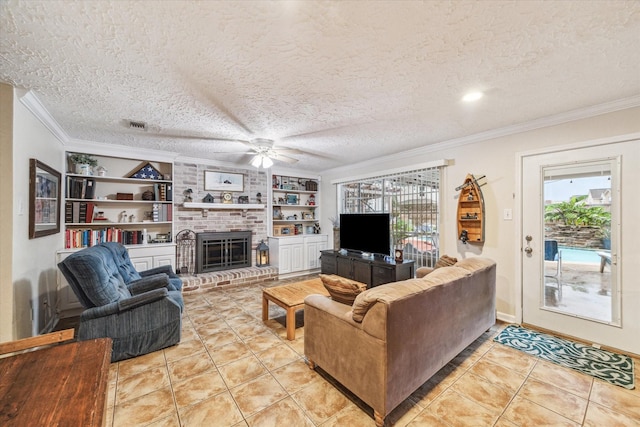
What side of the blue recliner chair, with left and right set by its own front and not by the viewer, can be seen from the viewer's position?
right

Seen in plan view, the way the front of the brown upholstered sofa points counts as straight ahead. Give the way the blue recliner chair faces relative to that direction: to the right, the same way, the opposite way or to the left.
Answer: to the right

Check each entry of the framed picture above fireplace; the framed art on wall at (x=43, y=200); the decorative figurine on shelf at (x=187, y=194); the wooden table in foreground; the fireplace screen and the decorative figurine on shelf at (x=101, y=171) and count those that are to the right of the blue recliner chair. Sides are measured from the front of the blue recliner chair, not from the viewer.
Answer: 1

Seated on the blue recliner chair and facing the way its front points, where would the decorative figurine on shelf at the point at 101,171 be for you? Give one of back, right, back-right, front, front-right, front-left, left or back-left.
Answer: left

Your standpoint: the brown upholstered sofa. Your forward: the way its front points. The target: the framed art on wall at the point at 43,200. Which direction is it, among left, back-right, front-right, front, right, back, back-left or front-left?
front-left

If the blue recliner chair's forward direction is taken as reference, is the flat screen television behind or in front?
in front

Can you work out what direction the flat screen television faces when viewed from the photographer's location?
facing the viewer and to the left of the viewer

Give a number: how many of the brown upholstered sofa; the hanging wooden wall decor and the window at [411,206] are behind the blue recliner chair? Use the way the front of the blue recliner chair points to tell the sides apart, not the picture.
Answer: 0

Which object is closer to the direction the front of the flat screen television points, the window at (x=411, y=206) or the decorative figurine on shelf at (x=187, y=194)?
the decorative figurine on shelf

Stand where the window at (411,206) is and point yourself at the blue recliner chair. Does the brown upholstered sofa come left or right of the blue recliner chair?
left

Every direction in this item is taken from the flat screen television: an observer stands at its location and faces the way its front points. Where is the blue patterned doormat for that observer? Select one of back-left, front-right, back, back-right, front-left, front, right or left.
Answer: left

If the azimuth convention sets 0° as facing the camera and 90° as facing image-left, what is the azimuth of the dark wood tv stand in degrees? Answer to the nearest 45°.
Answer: approximately 45°

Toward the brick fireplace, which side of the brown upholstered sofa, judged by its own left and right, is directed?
front
